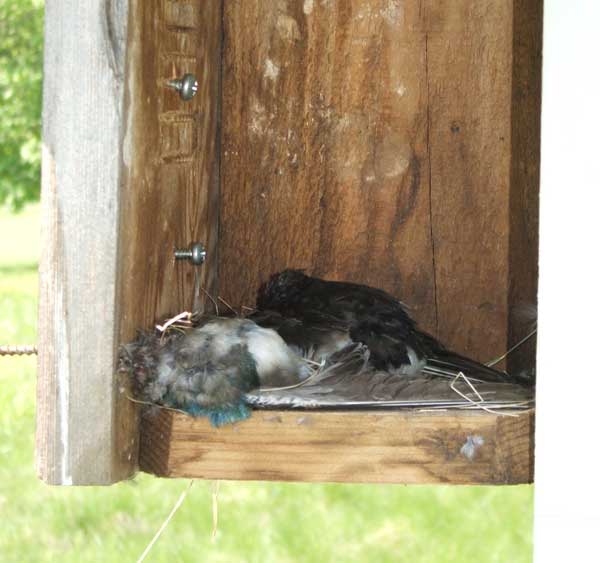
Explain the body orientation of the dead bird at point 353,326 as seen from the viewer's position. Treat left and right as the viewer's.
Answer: facing to the left of the viewer
